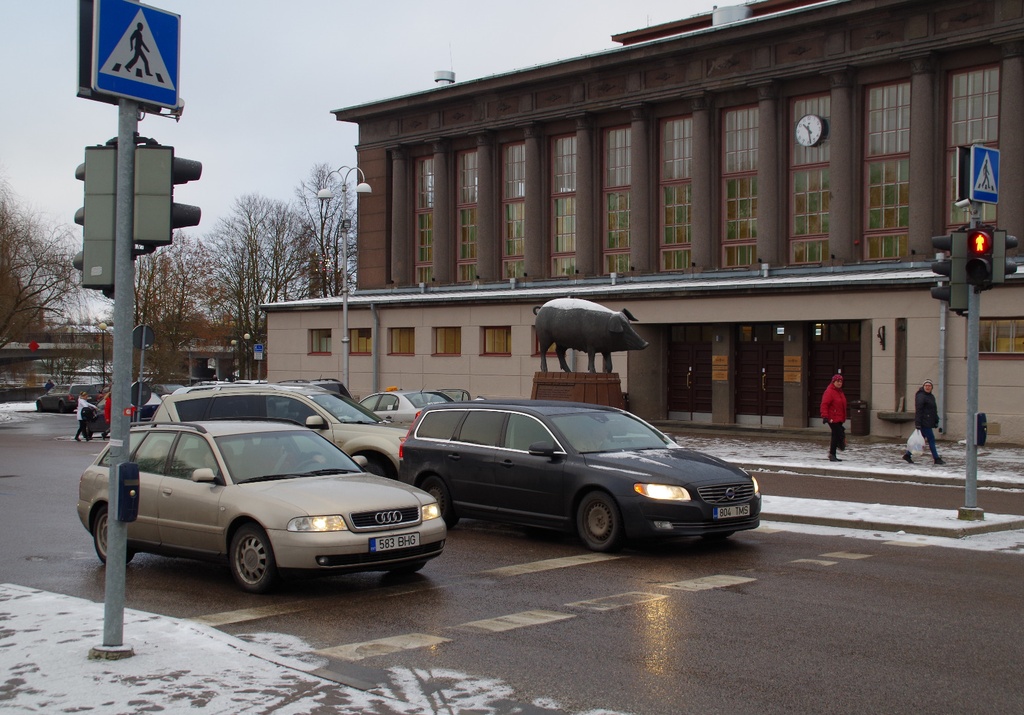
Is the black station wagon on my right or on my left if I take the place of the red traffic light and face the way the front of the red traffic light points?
on my right

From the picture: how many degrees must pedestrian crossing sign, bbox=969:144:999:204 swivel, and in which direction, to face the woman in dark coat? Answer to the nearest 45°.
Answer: approximately 135° to its left

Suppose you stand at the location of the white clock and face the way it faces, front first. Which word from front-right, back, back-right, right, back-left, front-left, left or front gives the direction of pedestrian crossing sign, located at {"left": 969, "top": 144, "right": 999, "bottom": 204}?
front-left

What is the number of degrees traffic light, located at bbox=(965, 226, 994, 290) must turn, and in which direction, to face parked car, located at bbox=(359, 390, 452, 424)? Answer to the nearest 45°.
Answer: approximately 135° to its right

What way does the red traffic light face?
toward the camera

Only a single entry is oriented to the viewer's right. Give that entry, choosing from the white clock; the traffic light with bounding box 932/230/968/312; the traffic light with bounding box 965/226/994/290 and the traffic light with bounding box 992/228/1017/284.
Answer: the traffic light with bounding box 992/228/1017/284

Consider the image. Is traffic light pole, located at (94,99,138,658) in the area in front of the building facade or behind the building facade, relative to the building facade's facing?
in front

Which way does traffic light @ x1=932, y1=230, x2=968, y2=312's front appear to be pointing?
to the viewer's left

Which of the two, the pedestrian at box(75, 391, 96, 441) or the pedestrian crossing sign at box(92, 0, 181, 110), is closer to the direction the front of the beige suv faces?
the pedestrian crossing sign

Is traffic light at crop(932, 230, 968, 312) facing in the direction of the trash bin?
no

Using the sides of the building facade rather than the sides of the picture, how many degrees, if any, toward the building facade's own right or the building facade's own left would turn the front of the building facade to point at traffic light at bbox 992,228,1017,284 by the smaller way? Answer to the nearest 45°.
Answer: approximately 45° to the building facade's own left

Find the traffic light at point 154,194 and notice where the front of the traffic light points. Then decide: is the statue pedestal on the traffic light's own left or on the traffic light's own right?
on the traffic light's own left

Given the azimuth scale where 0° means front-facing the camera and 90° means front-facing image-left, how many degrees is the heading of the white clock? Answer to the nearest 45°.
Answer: approximately 45°

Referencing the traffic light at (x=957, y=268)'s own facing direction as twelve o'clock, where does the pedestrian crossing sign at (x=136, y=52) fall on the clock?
The pedestrian crossing sign is roughly at 10 o'clock from the traffic light.

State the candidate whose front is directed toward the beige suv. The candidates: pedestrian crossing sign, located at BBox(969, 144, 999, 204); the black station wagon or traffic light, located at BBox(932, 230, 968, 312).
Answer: the traffic light

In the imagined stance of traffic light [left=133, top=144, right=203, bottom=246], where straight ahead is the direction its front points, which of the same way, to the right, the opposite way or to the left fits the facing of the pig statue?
the same way

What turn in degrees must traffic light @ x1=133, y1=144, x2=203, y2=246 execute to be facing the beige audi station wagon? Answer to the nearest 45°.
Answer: approximately 90° to its left

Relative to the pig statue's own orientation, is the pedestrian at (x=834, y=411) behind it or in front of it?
in front

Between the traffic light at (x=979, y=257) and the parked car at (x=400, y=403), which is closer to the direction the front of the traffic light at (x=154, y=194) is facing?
the traffic light

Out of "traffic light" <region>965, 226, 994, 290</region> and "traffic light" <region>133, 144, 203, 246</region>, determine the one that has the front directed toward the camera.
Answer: "traffic light" <region>965, 226, 994, 290</region>

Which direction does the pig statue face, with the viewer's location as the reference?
facing to the right of the viewer

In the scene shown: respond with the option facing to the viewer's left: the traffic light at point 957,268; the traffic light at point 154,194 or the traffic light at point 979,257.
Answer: the traffic light at point 957,268

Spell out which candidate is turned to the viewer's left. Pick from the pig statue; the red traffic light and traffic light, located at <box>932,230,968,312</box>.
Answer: the traffic light
